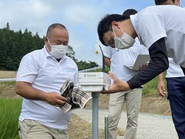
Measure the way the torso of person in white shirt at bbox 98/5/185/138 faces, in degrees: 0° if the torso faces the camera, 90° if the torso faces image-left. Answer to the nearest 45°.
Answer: approximately 90°

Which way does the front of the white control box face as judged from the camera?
facing the viewer

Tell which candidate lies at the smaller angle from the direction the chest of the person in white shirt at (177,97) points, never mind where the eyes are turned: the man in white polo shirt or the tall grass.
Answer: the man in white polo shirt

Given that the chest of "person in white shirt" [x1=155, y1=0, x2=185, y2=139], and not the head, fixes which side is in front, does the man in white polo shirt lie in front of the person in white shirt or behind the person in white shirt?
in front

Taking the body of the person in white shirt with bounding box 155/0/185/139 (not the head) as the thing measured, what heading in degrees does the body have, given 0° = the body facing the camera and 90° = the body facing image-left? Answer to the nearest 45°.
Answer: approximately 45°

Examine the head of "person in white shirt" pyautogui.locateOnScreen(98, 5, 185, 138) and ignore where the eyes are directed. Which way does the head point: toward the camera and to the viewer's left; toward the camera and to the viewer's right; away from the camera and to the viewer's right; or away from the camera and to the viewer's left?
toward the camera and to the viewer's left

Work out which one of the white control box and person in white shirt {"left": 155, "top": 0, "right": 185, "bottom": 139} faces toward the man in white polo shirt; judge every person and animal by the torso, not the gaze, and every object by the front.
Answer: the person in white shirt

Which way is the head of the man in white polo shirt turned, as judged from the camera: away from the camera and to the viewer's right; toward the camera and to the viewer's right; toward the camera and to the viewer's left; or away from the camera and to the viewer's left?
toward the camera and to the viewer's right

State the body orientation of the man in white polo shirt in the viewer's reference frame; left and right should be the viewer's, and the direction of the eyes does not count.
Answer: facing the viewer and to the right of the viewer

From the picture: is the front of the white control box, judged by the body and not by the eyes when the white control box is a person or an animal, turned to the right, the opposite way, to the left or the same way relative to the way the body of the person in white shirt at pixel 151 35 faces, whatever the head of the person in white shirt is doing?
to the left

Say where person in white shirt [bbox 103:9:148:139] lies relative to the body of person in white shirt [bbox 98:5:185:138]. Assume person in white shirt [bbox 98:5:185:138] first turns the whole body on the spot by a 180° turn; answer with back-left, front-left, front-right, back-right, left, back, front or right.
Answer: left

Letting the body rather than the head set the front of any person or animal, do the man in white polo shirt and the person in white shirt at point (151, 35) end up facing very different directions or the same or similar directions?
very different directions

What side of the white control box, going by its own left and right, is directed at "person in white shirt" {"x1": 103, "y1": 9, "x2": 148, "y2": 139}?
back

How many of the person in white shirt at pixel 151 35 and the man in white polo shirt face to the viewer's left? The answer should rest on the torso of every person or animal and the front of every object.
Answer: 1

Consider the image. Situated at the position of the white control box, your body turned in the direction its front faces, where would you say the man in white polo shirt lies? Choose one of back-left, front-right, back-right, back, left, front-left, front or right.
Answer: back-right

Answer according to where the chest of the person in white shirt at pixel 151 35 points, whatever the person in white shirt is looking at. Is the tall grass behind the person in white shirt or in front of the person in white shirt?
in front
